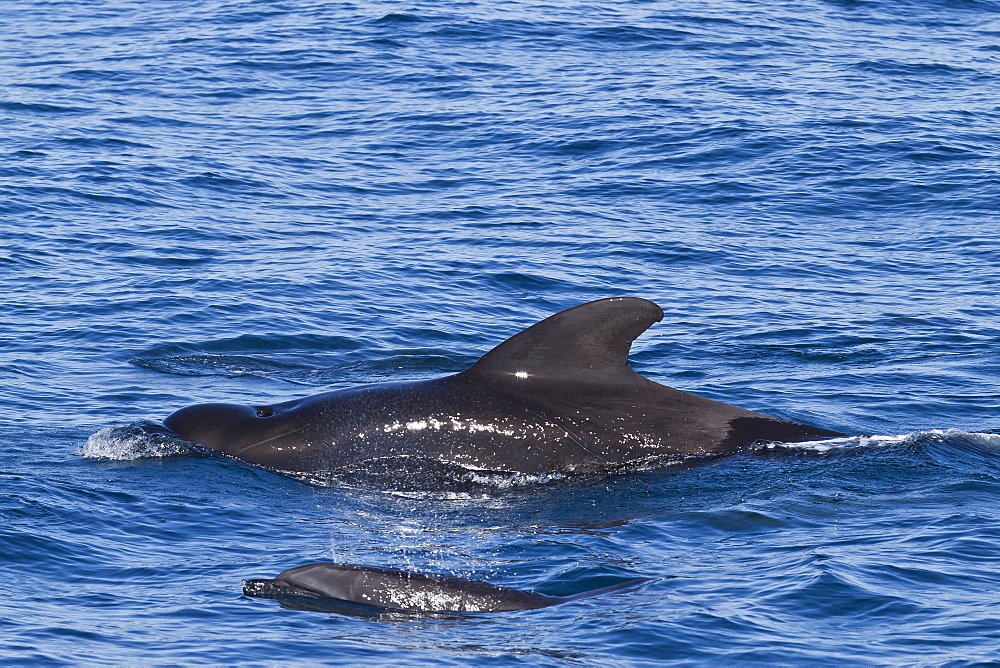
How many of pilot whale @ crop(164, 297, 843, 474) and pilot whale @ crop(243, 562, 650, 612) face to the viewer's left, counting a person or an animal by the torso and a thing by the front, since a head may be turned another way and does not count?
2

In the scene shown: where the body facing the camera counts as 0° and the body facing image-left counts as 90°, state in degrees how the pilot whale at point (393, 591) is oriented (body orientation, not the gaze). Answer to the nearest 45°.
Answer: approximately 90°

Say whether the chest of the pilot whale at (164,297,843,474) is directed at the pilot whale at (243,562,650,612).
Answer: no

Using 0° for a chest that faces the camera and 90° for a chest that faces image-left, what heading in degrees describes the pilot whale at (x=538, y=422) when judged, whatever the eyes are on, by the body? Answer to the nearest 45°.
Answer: approximately 90°

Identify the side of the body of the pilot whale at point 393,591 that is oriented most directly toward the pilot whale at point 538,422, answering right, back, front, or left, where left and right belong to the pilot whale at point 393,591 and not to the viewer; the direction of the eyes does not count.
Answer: right

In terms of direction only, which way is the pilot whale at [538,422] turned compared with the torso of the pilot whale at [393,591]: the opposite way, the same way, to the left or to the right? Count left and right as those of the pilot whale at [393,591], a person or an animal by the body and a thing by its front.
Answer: the same way
